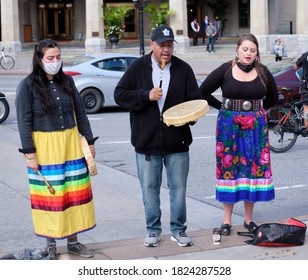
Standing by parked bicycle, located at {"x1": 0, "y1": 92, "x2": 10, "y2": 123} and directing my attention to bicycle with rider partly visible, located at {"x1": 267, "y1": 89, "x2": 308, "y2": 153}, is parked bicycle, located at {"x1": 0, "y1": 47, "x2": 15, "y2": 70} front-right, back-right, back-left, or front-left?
back-left

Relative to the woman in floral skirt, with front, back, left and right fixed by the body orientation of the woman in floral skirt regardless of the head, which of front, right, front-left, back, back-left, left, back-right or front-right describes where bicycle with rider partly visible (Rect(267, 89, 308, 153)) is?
back

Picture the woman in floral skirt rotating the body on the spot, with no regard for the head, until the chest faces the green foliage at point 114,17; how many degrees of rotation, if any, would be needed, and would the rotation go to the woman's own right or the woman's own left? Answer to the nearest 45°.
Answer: approximately 180°

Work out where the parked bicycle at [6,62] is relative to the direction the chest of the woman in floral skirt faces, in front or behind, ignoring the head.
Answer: behind

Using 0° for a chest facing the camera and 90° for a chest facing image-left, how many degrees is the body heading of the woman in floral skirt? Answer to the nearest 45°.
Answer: approximately 0°

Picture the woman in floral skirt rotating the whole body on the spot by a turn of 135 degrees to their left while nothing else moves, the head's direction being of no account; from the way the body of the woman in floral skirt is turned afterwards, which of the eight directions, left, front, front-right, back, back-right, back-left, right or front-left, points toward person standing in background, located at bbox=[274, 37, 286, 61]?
front-left

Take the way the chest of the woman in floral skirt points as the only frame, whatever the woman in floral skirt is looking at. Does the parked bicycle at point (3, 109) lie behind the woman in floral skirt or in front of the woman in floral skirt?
behind
